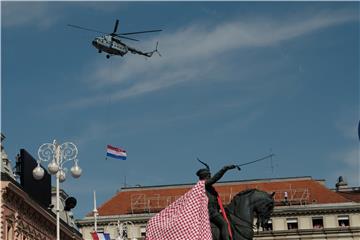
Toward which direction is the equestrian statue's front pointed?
to the viewer's right
